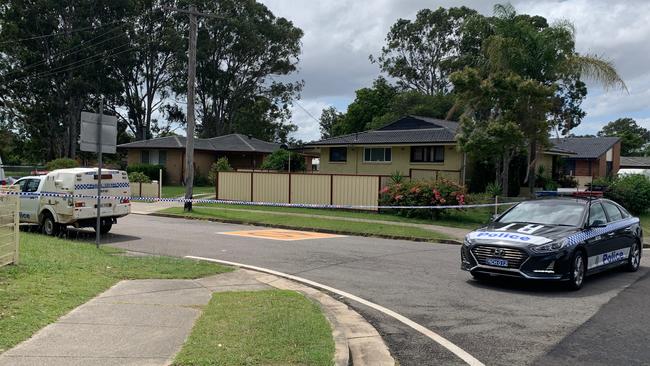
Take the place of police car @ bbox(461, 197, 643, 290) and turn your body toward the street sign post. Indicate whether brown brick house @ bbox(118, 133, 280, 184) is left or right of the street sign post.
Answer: right

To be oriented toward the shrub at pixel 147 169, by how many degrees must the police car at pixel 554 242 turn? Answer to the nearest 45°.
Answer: approximately 90° to its right

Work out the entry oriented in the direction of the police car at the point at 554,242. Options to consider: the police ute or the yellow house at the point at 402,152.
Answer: the yellow house

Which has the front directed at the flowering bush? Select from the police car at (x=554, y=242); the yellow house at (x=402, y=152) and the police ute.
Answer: the yellow house

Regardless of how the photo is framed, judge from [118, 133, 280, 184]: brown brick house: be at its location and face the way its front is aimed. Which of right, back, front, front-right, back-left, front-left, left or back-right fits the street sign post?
front

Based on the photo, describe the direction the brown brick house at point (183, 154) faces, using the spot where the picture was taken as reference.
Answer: facing the viewer

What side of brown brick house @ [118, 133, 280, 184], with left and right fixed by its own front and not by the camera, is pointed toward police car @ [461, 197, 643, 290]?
front

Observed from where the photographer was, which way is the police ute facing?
facing away from the viewer and to the left of the viewer

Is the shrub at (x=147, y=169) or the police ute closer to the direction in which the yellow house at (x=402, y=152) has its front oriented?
the police ute

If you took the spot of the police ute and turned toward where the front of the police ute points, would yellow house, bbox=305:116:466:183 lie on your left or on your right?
on your right

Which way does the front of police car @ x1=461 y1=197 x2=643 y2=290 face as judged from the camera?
facing the viewer and to the left of the viewer

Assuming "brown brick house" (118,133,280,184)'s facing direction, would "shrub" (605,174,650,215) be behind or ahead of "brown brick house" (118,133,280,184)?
ahead

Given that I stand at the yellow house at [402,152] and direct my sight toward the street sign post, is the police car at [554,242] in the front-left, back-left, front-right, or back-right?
front-left

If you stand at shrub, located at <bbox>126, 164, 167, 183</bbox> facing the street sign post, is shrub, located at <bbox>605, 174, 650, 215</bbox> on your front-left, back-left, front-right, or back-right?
front-left

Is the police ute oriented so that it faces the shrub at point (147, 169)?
no

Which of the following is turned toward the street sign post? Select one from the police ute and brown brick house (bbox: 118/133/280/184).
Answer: the brown brick house

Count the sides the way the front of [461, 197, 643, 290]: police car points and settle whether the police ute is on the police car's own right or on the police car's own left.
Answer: on the police car's own right
